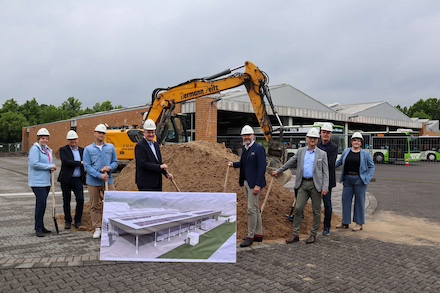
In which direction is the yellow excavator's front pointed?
to the viewer's right

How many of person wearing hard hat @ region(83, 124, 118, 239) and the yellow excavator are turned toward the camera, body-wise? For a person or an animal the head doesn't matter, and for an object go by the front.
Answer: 1

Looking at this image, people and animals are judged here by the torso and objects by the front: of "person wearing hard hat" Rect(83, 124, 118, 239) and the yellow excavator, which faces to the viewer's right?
the yellow excavator

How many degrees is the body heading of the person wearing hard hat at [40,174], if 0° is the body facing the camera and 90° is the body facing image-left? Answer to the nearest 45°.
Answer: approximately 315°

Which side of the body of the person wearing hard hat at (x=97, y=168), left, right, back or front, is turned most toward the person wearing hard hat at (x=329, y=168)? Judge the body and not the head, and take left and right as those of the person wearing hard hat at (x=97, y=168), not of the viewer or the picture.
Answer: left

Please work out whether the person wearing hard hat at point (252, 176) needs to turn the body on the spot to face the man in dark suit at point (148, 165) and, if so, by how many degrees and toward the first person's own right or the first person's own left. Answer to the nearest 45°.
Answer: approximately 45° to the first person's own right

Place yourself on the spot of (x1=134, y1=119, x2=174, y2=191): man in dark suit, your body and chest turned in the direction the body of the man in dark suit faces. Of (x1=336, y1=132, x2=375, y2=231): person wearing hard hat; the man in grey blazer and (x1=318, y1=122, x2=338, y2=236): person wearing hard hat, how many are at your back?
0

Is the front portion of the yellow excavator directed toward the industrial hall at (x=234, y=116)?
no

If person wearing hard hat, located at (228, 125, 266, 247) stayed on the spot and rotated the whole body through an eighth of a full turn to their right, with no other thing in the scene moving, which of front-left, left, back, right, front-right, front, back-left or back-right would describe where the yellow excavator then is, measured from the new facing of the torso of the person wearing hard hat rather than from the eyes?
right

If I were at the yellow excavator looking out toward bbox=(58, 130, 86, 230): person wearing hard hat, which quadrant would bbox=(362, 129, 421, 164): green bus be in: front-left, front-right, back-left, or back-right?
back-left

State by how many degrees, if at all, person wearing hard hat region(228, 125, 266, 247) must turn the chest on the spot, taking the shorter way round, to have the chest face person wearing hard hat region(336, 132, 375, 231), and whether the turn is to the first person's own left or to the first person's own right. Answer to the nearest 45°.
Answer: approximately 180°

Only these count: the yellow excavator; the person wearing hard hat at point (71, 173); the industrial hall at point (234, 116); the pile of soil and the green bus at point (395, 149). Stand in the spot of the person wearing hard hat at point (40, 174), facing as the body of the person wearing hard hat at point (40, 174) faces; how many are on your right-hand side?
0

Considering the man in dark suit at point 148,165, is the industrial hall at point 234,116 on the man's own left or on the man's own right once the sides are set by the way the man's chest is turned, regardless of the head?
on the man's own left

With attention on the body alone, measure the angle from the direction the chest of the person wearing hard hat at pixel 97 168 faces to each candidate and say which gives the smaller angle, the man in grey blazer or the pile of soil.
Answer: the man in grey blazer
